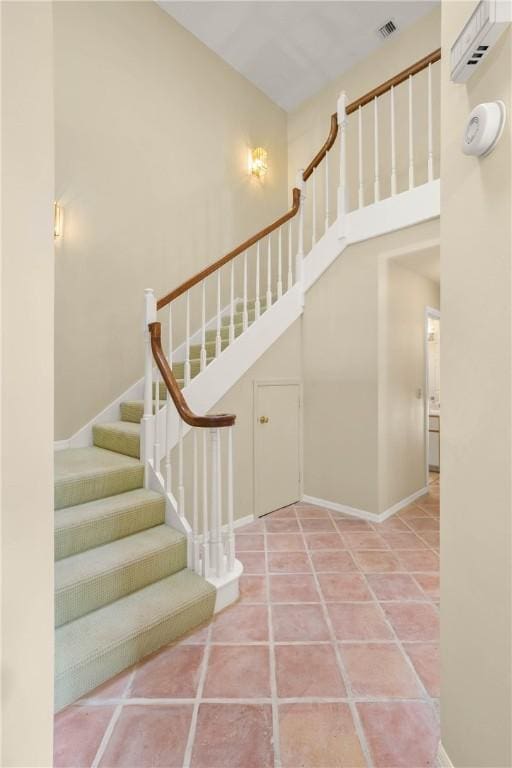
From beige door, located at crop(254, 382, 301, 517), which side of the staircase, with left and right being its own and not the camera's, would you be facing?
left

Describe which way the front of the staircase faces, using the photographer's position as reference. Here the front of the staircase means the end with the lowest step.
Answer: facing the viewer and to the right of the viewer

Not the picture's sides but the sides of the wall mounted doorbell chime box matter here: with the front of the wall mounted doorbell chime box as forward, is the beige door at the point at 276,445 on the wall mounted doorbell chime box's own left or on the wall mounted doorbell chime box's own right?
on the wall mounted doorbell chime box's own right

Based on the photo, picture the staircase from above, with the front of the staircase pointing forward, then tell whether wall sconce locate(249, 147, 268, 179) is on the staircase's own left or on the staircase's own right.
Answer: on the staircase's own left

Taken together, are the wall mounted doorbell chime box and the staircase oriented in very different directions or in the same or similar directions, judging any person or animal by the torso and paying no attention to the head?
very different directions

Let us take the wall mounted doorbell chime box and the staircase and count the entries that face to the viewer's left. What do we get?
1

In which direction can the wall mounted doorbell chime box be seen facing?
to the viewer's left
